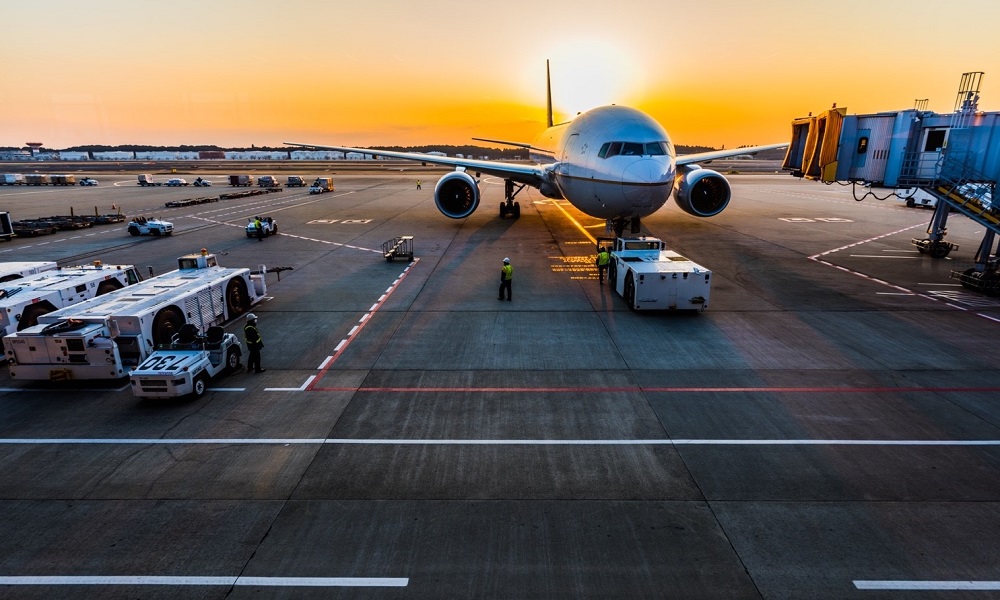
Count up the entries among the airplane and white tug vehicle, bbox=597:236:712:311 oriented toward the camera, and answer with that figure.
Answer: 1

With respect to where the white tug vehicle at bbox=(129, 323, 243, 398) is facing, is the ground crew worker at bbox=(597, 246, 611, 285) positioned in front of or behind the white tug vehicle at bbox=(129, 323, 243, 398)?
behind

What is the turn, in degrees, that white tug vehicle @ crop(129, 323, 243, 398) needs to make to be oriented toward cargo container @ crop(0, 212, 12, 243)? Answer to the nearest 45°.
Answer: approximately 135° to its right

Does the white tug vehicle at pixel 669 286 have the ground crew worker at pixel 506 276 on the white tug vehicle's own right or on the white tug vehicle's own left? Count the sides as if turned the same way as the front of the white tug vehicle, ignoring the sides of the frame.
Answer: on the white tug vehicle's own left

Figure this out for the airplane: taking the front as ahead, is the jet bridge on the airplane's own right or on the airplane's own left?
on the airplane's own left

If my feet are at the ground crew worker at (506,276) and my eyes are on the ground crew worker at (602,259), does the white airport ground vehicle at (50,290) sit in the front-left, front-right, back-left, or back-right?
back-left

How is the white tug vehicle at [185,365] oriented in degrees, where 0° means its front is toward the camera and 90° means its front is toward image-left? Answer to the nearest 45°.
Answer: approximately 45°

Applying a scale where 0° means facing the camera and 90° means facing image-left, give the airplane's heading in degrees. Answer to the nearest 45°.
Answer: approximately 0°
